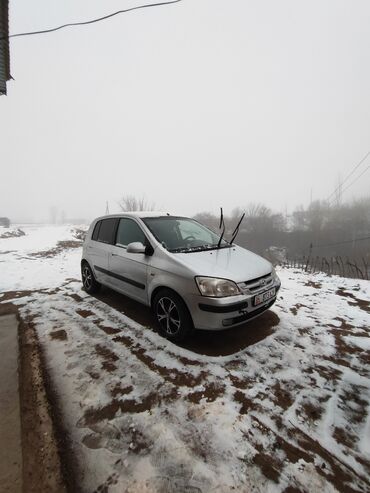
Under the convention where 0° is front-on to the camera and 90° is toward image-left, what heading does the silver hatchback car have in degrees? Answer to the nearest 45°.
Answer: approximately 315°
